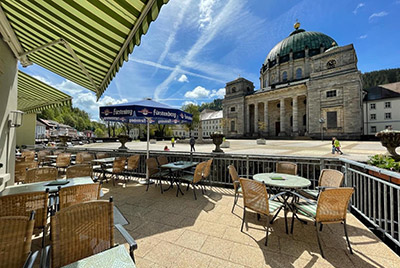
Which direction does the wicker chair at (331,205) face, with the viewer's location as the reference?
facing away from the viewer and to the left of the viewer

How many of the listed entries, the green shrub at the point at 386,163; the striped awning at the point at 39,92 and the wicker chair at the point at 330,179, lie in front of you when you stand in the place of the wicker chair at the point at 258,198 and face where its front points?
2

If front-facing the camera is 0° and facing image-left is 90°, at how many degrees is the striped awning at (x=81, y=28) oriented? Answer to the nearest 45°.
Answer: approximately 270°

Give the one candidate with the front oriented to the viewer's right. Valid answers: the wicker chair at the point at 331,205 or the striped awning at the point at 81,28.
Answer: the striped awning

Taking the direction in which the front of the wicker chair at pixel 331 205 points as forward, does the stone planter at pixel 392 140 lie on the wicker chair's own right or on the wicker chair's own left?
on the wicker chair's own right

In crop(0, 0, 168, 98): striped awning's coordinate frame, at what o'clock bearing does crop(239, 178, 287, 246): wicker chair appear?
The wicker chair is roughly at 1 o'clock from the striped awning.

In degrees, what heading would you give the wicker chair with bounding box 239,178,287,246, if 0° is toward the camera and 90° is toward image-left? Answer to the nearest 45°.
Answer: approximately 225°

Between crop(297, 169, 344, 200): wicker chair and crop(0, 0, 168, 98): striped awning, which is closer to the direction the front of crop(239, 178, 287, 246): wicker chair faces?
the wicker chair

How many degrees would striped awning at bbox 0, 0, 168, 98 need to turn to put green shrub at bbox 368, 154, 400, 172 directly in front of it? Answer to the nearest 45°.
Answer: approximately 45° to its right

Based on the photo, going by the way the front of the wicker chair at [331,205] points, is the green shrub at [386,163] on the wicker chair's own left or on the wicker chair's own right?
on the wicker chair's own right
